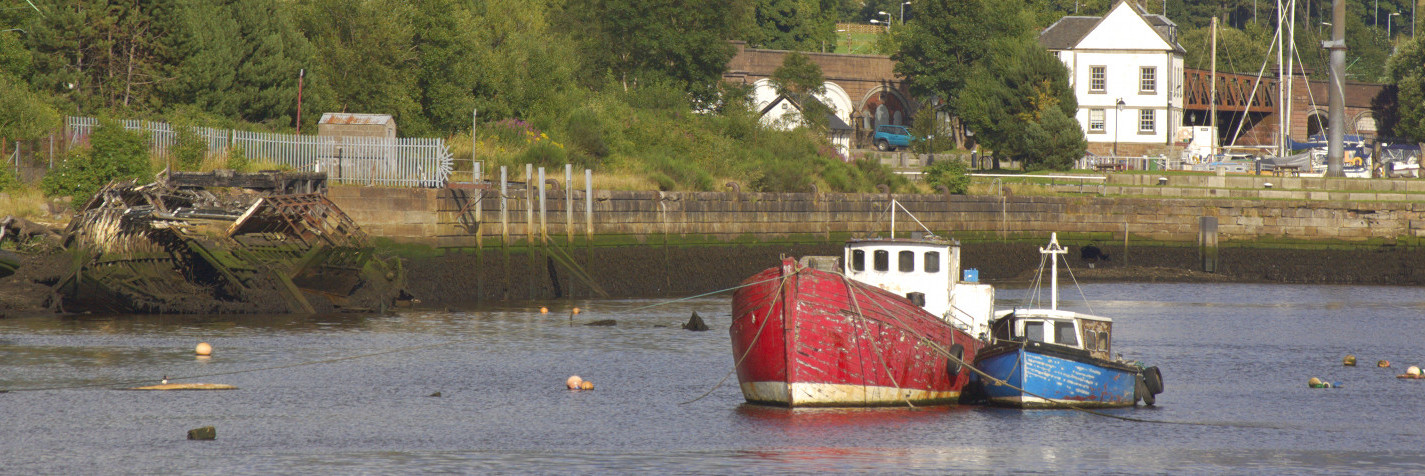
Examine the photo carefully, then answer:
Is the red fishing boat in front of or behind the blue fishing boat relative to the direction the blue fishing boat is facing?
in front

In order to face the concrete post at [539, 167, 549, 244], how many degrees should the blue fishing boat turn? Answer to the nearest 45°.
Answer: approximately 90° to its right

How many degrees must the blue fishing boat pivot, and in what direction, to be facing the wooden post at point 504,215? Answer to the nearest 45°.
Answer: approximately 90° to its right

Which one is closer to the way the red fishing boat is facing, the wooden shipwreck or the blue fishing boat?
the wooden shipwreck

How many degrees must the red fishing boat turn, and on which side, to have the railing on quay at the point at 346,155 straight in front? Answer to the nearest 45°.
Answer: approximately 90° to its right

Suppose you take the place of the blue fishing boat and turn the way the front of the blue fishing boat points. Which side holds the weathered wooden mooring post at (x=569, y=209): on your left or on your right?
on your right

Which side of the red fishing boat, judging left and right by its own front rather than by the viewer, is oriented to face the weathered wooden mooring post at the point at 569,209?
right

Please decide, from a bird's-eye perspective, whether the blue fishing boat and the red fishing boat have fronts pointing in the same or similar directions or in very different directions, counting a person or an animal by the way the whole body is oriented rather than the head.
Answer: same or similar directions

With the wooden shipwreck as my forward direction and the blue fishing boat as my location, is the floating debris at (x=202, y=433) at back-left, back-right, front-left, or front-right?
front-left

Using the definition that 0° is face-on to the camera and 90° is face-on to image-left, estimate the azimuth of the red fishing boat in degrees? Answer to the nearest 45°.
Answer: approximately 45°

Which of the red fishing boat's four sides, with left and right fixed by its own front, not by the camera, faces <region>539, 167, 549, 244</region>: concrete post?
right

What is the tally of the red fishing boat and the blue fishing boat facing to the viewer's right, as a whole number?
0

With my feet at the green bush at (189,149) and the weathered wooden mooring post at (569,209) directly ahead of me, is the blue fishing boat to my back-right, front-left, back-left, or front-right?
front-right

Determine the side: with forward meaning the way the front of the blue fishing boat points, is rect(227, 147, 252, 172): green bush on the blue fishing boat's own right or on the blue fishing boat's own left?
on the blue fishing boat's own right
